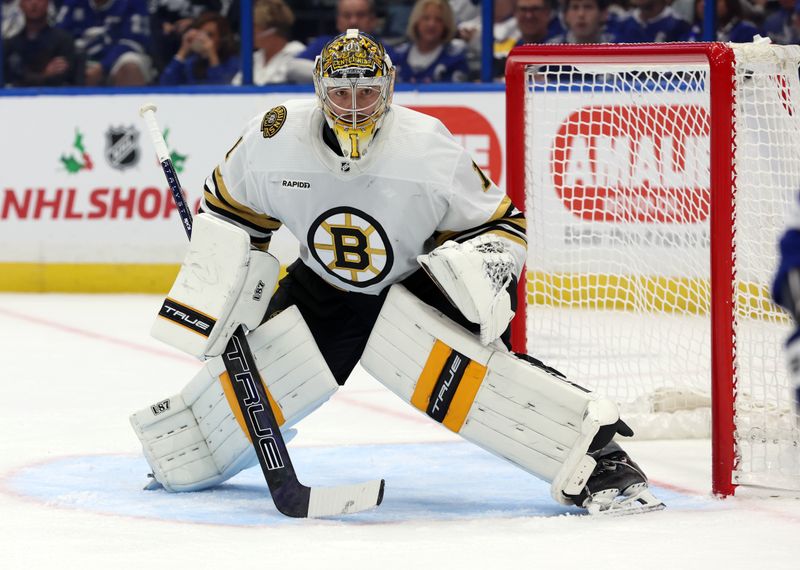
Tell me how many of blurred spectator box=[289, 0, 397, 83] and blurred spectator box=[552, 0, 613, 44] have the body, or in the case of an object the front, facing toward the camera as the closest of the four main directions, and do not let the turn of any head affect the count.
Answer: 2

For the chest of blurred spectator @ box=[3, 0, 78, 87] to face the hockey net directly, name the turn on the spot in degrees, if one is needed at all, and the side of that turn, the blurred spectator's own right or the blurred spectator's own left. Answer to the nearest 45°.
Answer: approximately 45° to the blurred spectator's own left

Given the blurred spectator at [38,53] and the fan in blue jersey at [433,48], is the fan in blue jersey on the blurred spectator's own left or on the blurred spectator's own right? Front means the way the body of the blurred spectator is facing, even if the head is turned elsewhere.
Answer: on the blurred spectator's own left

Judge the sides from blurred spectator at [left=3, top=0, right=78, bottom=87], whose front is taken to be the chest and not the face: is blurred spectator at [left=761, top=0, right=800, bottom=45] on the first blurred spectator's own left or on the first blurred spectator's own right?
on the first blurred spectator's own left
